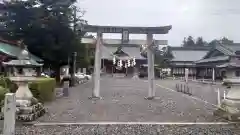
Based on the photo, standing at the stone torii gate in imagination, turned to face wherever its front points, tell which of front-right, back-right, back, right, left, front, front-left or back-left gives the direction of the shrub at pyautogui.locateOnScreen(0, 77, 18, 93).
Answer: front-right

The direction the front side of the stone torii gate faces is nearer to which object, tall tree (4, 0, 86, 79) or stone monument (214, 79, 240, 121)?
the stone monument

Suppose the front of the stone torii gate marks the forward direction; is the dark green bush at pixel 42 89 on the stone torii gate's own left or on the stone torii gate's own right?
on the stone torii gate's own right

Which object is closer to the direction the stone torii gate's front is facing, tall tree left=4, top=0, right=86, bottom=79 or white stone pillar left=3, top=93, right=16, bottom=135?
the white stone pillar

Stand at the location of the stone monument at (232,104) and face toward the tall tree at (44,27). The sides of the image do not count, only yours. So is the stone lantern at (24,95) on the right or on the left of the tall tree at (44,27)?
left

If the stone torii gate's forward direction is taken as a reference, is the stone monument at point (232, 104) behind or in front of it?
in front

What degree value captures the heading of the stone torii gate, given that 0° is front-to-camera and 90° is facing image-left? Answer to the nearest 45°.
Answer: approximately 0°

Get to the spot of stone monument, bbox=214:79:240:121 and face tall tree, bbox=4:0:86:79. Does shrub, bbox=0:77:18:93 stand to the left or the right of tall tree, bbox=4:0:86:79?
left

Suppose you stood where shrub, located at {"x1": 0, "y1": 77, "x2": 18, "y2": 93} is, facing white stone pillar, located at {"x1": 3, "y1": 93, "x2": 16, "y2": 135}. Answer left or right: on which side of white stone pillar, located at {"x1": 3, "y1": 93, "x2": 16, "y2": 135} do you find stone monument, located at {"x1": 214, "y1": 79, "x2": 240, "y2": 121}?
left

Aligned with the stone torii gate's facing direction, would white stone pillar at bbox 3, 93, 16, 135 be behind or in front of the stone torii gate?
in front
